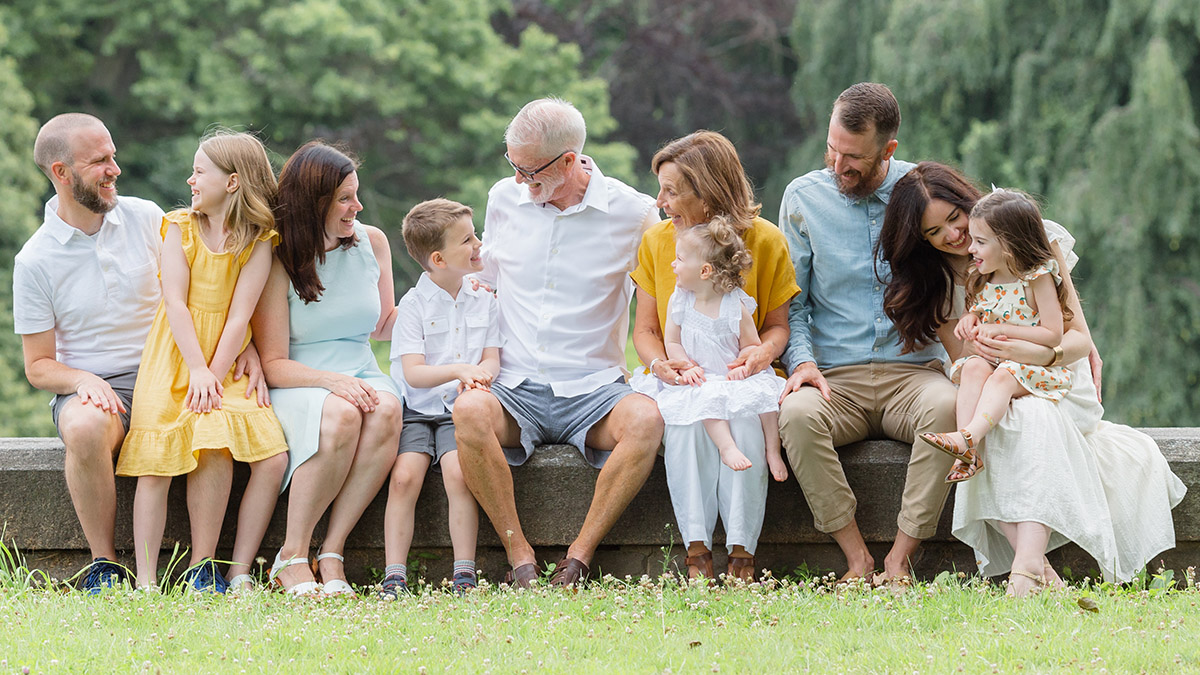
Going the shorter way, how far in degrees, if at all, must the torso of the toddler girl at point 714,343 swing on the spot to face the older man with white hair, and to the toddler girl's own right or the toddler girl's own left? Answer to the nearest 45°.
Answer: approximately 135° to the toddler girl's own right

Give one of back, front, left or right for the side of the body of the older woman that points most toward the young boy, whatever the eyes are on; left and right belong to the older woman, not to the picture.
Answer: right

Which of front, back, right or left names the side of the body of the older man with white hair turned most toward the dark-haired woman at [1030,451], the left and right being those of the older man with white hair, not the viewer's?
left

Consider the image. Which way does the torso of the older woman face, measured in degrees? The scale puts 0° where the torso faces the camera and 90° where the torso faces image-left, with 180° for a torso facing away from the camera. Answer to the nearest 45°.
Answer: approximately 0°

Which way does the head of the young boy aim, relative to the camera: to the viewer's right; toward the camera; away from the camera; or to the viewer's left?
to the viewer's right

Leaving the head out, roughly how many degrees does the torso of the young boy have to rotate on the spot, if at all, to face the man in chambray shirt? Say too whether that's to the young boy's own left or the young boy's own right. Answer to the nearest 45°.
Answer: approximately 90° to the young boy's own left

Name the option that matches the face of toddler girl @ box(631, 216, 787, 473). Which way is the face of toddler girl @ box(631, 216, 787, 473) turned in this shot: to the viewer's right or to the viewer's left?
to the viewer's left

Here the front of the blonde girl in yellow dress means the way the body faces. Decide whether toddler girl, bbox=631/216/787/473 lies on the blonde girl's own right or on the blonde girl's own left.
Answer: on the blonde girl's own left

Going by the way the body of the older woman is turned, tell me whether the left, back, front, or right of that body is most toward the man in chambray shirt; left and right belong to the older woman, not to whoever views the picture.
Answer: left
